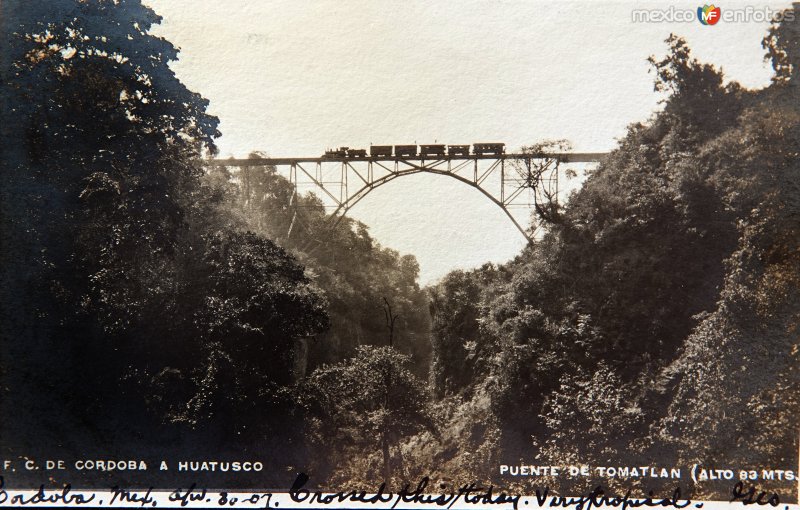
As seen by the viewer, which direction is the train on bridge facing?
to the viewer's left
